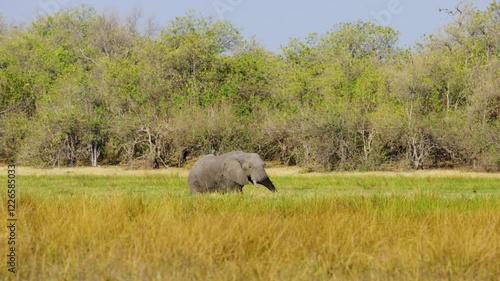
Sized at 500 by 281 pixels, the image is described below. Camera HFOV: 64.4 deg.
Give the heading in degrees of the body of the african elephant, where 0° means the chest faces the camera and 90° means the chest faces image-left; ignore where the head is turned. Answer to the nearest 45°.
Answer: approximately 270°
